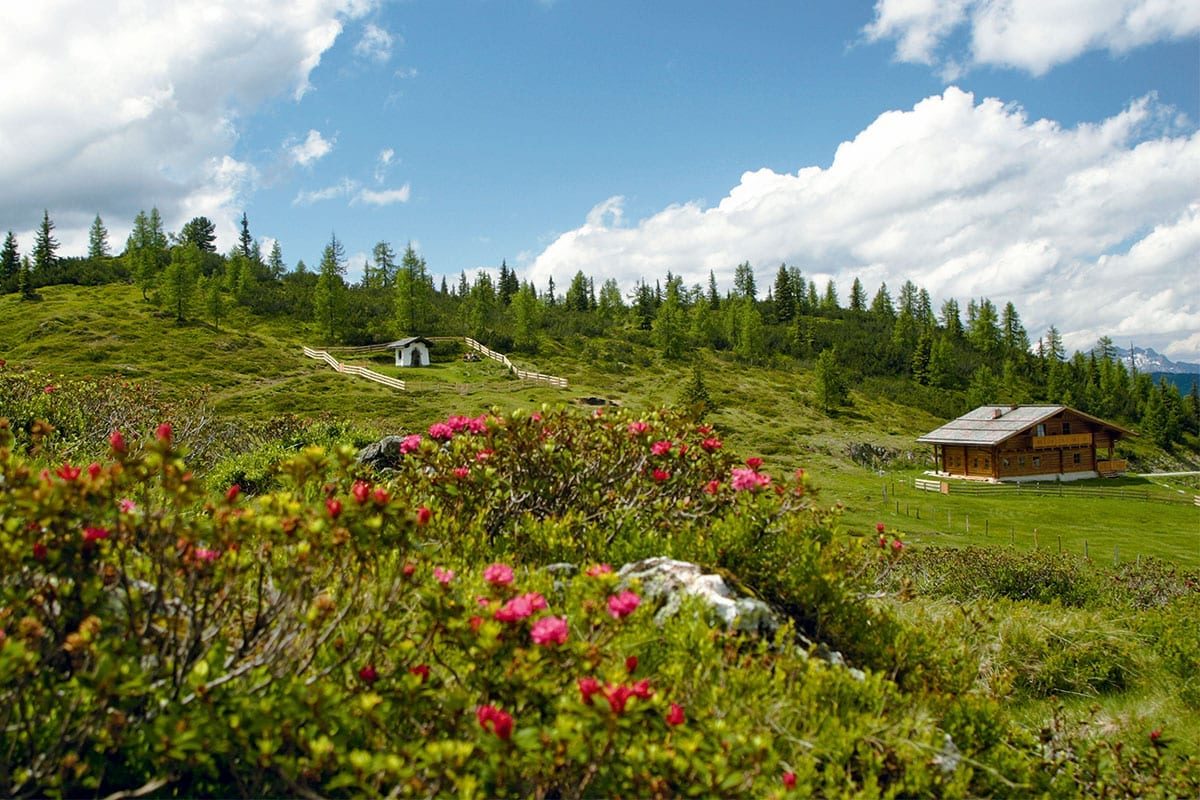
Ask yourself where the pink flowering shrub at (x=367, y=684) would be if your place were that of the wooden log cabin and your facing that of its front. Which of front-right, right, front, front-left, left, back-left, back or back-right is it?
front-right

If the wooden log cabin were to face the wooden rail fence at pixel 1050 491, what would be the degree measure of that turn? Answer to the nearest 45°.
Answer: approximately 45° to its right

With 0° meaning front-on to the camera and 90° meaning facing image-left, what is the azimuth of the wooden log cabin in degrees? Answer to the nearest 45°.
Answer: approximately 315°
